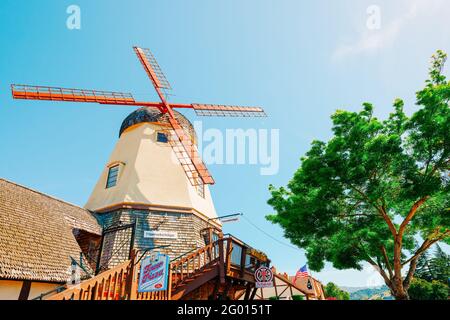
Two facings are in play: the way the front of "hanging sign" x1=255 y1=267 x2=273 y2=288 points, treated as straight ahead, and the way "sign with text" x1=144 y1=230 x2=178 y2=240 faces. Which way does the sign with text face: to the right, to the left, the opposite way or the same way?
the same way

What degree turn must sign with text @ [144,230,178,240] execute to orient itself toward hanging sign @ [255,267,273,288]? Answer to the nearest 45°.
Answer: approximately 45° to its left

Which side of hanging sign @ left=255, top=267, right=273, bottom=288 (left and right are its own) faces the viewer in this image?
front

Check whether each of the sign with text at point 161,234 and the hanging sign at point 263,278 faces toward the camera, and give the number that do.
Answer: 2

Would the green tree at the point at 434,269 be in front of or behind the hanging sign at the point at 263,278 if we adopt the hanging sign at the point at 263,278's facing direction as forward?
behind

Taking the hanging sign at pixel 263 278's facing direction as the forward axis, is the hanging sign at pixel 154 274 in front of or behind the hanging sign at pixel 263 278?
in front

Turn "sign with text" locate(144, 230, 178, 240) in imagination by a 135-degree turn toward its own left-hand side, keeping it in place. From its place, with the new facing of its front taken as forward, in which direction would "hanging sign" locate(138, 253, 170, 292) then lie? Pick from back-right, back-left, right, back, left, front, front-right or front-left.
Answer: back-right

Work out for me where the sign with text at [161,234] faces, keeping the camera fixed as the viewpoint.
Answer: facing the viewer
